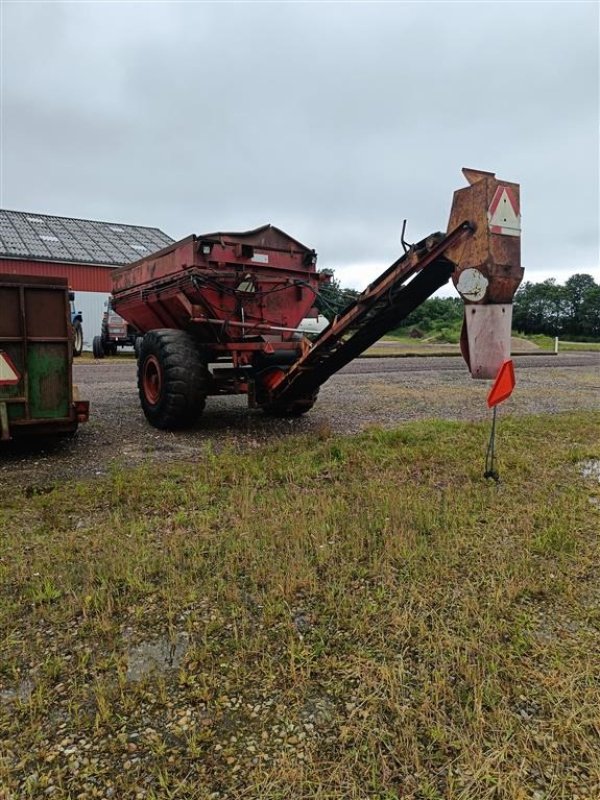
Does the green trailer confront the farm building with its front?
yes

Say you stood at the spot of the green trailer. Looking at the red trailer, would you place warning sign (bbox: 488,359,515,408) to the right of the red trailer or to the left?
right

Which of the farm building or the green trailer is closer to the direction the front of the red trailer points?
the farm building

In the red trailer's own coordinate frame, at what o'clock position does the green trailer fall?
The green trailer is roughly at 9 o'clock from the red trailer.

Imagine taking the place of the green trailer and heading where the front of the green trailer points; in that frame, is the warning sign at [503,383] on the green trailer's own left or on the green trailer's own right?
on the green trailer's own right

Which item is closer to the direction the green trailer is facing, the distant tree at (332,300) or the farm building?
the farm building

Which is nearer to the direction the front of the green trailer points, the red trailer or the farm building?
the farm building

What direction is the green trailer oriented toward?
away from the camera

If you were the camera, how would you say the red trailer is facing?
facing away from the viewer and to the left of the viewer
